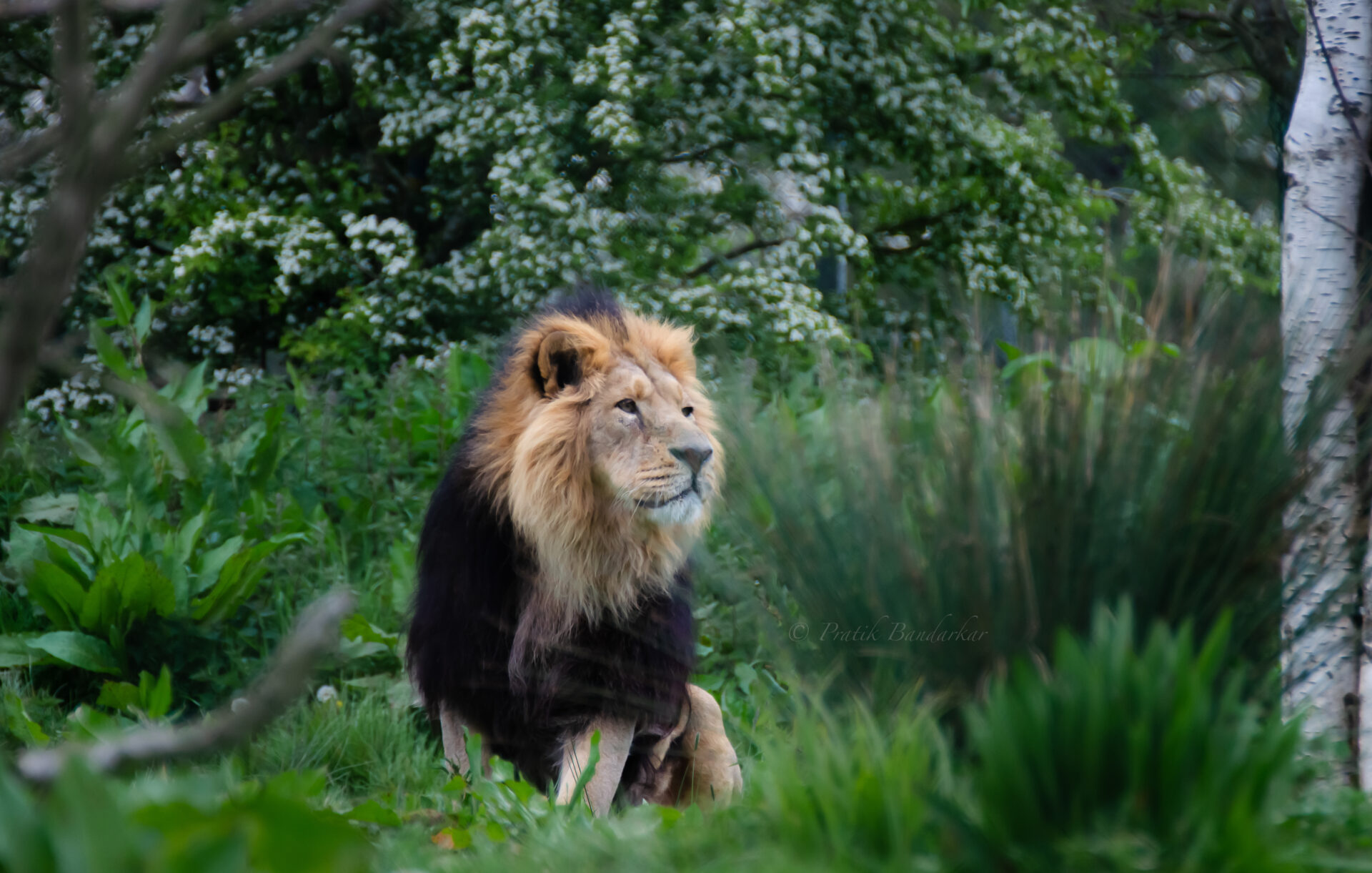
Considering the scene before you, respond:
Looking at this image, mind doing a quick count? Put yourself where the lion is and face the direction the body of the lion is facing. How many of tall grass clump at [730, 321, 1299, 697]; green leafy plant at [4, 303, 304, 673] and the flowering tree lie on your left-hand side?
1

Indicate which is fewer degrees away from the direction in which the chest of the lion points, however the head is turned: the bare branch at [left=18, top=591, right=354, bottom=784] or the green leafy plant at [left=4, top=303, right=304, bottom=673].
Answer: the bare branch

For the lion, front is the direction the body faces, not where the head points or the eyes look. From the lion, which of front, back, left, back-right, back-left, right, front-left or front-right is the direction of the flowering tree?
back-right

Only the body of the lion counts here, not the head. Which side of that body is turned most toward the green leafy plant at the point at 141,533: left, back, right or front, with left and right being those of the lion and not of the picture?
right

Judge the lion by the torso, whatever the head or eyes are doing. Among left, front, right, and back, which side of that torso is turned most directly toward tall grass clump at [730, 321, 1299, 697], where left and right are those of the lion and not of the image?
left

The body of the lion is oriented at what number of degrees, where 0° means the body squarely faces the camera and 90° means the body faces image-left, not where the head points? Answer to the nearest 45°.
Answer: approximately 45°

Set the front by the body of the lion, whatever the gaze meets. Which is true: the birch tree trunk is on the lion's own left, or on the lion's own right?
on the lion's own left

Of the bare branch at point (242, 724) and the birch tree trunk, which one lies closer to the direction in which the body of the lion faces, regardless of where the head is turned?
the bare branch

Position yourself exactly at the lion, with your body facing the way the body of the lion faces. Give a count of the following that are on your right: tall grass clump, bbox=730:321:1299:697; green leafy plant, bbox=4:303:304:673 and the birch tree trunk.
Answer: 1
